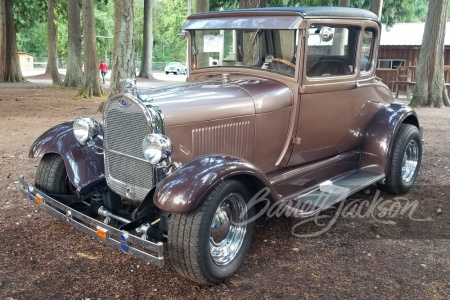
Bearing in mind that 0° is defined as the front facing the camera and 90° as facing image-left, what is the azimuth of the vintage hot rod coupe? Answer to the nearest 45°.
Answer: approximately 45°

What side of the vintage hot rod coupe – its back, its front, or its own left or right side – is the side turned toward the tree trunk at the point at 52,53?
right

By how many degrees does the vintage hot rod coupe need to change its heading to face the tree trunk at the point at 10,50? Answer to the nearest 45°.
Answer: approximately 90° to its right

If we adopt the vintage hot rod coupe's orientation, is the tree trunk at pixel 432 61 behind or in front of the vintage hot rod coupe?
behind

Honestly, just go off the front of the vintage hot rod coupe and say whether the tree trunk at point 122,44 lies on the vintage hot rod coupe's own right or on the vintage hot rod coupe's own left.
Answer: on the vintage hot rod coupe's own right

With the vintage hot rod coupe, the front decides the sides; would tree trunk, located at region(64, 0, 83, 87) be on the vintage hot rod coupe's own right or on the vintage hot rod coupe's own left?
on the vintage hot rod coupe's own right

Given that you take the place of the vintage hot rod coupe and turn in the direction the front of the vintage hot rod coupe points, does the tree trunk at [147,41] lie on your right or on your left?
on your right

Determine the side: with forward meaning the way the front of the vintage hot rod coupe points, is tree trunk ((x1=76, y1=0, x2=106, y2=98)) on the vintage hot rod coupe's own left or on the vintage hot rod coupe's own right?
on the vintage hot rod coupe's own right
